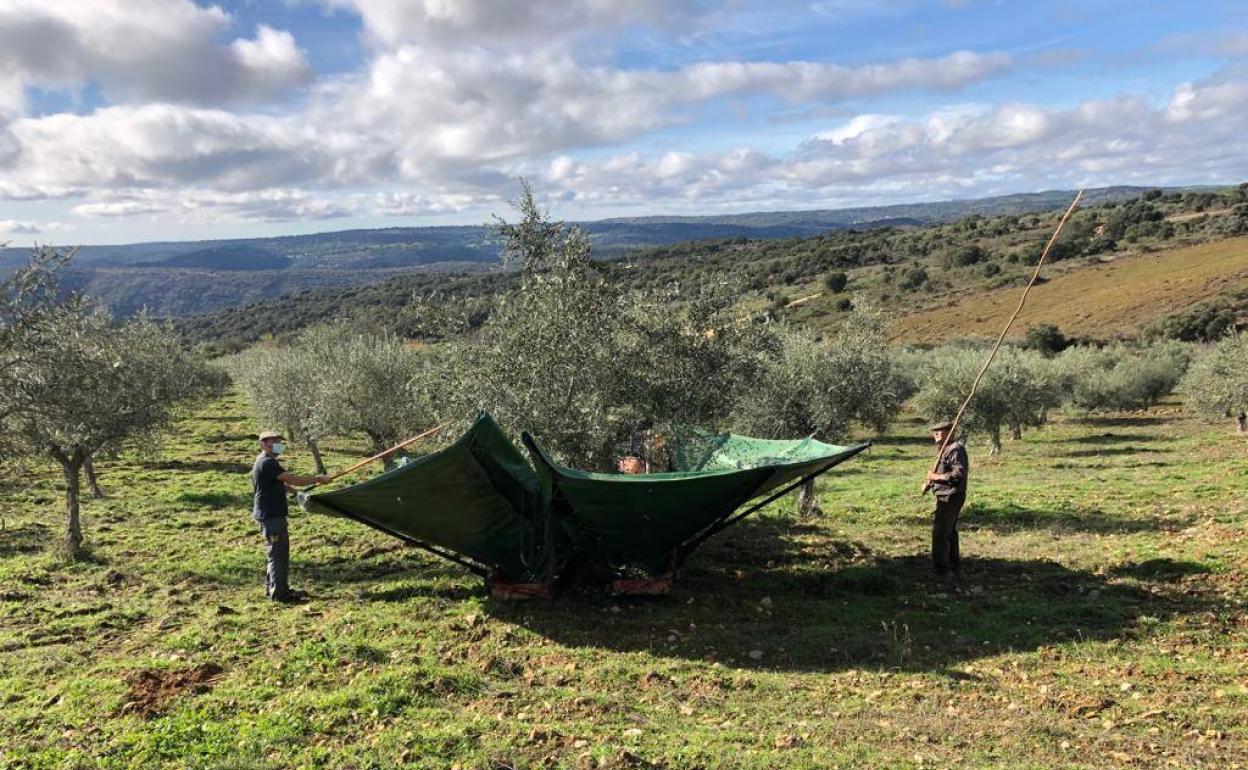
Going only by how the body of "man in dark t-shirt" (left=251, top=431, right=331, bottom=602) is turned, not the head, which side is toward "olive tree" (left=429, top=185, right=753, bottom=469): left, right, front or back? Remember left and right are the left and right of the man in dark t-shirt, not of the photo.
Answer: front
